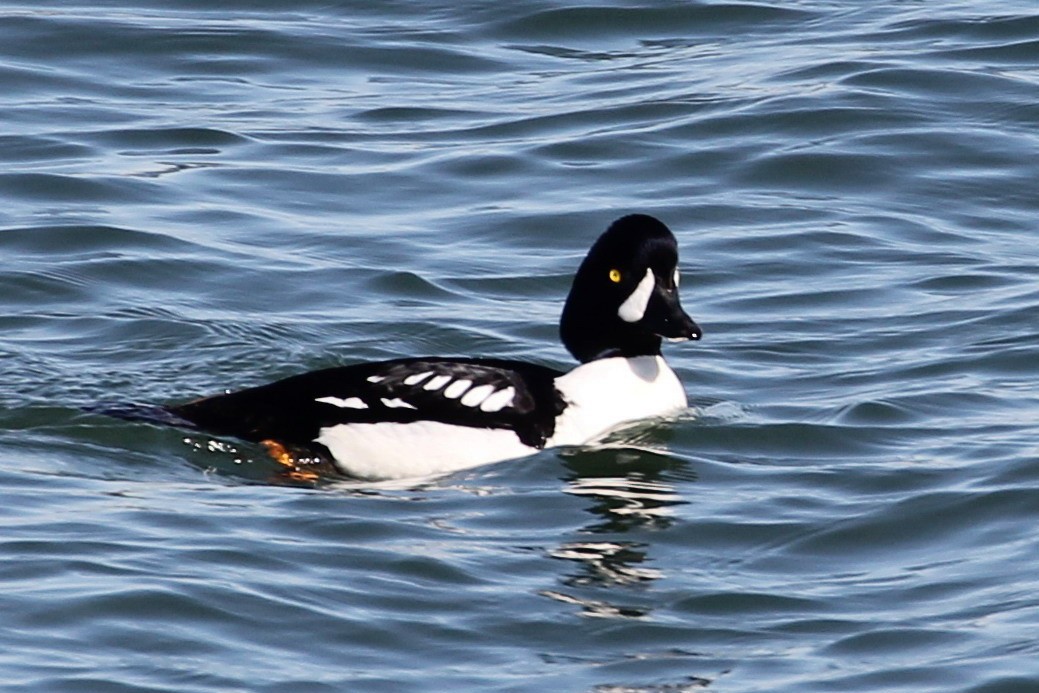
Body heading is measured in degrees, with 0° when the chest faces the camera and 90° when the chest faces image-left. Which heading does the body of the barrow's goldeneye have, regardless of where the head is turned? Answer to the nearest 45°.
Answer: approximately 270°
